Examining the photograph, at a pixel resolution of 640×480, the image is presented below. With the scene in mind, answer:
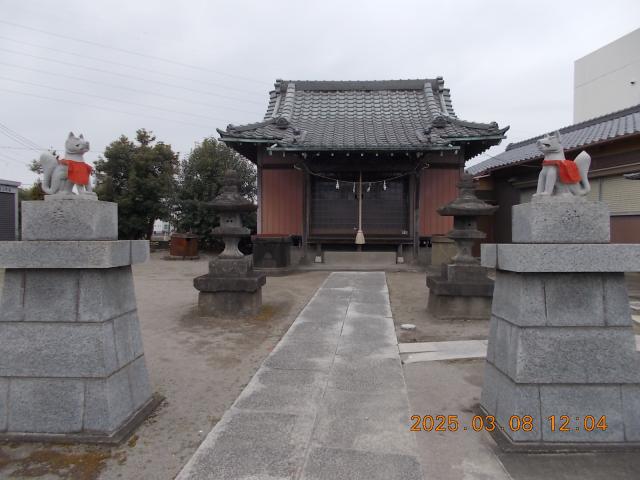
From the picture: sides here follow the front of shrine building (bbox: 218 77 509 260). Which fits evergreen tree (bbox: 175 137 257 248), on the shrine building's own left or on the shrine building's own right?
on the shrine building's own right

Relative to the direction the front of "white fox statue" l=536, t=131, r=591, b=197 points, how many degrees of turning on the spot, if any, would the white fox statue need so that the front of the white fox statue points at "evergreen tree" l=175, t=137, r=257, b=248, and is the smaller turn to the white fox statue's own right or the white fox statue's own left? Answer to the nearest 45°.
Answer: approximately 45° to the white fox statue's own right

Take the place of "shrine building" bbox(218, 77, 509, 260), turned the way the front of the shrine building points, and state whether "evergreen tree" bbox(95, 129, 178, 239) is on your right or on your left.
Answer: on your right

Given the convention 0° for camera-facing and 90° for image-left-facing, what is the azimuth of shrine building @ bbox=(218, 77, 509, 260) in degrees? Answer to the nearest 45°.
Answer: approximately 0°

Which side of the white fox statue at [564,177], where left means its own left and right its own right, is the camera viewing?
left

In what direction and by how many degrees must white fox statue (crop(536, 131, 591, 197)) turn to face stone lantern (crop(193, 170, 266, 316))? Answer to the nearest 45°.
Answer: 0° — it already faces it

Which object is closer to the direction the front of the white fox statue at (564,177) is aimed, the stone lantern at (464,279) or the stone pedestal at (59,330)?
the stone pedestal

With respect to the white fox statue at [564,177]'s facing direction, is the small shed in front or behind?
in front

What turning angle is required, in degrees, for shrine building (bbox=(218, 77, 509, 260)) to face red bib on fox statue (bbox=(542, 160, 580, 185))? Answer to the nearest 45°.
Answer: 0° — it already faces it

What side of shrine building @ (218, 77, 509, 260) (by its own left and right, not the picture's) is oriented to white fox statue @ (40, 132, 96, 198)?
front
